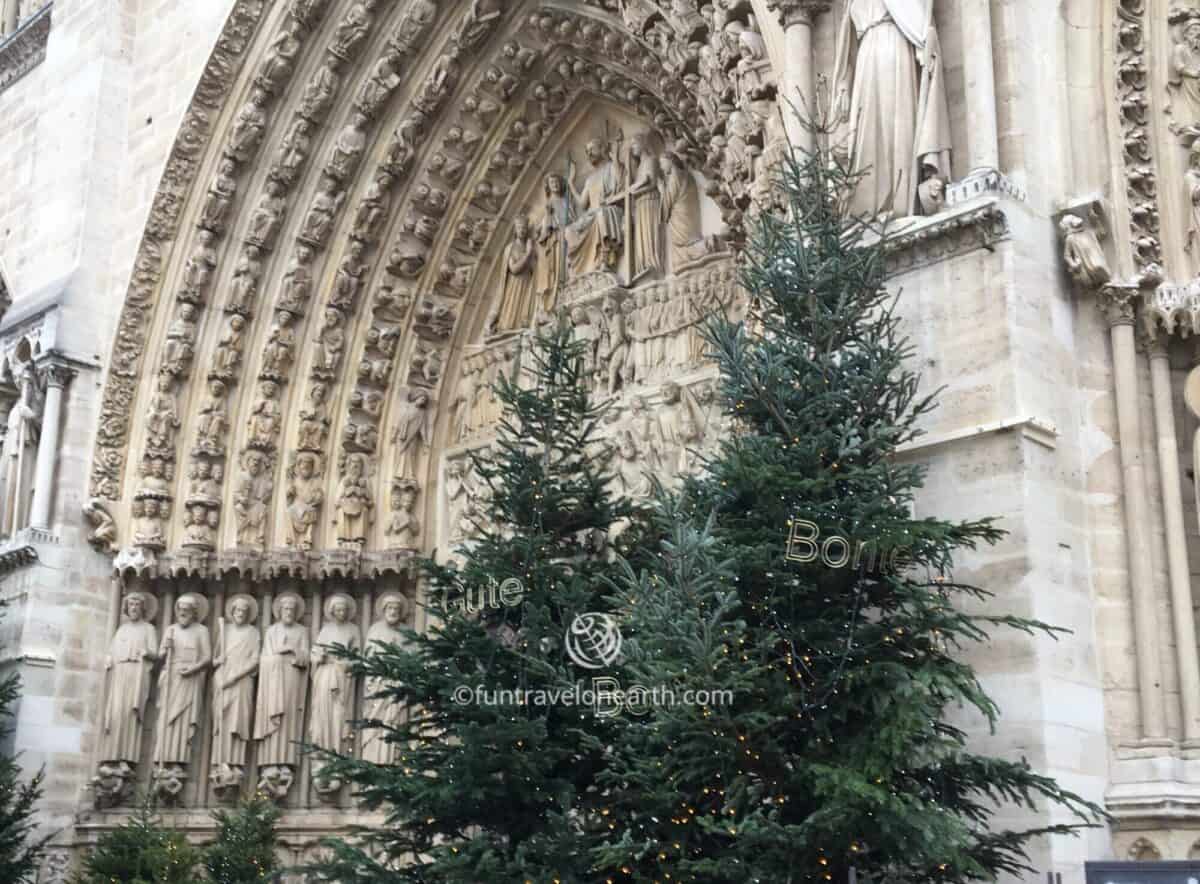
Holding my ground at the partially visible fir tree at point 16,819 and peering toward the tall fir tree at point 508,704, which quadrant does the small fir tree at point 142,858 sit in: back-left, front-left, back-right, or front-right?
front-left
